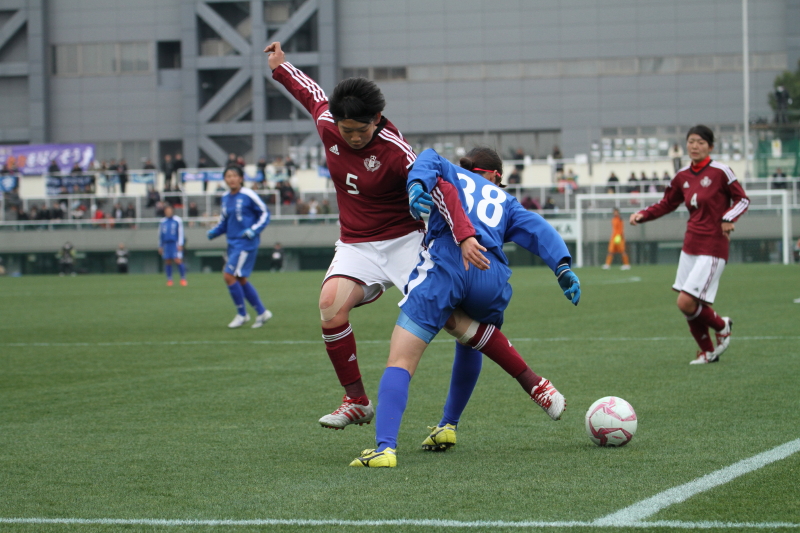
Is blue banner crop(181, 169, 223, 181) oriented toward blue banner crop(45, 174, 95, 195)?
no

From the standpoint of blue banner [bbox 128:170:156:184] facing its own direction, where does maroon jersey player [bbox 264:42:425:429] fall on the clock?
The maroon jersey player is roughly at 12 o'clock from the blue banner.

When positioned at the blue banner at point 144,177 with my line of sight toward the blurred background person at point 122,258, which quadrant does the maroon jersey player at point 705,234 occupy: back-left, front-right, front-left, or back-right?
front-left

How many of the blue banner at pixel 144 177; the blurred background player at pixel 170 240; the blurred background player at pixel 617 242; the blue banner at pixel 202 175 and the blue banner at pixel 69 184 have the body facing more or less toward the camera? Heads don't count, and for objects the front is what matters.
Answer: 5

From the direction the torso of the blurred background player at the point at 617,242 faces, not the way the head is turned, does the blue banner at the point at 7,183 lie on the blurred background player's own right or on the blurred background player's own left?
on the blurred background player's own right

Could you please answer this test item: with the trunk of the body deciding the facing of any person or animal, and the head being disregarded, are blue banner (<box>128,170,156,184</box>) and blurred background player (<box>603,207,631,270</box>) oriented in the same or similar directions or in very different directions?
same or similar directions

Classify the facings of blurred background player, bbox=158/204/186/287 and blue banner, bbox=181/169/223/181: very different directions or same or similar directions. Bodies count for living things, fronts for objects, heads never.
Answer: same or similar directions

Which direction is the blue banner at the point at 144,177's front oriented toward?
toward the camera

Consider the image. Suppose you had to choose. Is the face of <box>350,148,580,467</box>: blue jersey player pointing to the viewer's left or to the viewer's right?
to the viewer's right

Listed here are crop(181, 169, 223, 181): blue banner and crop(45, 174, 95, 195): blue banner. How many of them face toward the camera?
2

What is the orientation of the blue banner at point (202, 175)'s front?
toward the camera

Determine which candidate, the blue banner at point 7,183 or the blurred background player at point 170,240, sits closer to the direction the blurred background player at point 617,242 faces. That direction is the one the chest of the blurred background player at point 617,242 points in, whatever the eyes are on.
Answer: the blurred background player

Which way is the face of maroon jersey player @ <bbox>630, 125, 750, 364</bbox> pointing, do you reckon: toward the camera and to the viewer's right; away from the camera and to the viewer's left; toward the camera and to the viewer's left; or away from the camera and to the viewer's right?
toward the camera and to the viewer's left

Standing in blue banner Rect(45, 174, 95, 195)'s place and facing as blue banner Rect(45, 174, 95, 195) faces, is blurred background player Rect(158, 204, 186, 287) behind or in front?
in front

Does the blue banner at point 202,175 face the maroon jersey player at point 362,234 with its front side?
yes

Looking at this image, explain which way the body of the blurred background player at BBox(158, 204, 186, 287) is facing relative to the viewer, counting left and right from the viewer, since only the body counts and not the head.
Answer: facing the viewer

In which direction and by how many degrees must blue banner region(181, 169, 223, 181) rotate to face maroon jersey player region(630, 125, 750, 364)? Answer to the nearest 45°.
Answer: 0° — it already faces them

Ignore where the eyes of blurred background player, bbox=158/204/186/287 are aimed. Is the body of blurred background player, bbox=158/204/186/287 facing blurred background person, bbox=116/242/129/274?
no

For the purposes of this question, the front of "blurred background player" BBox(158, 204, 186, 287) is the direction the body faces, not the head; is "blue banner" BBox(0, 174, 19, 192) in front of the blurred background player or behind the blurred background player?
behind
